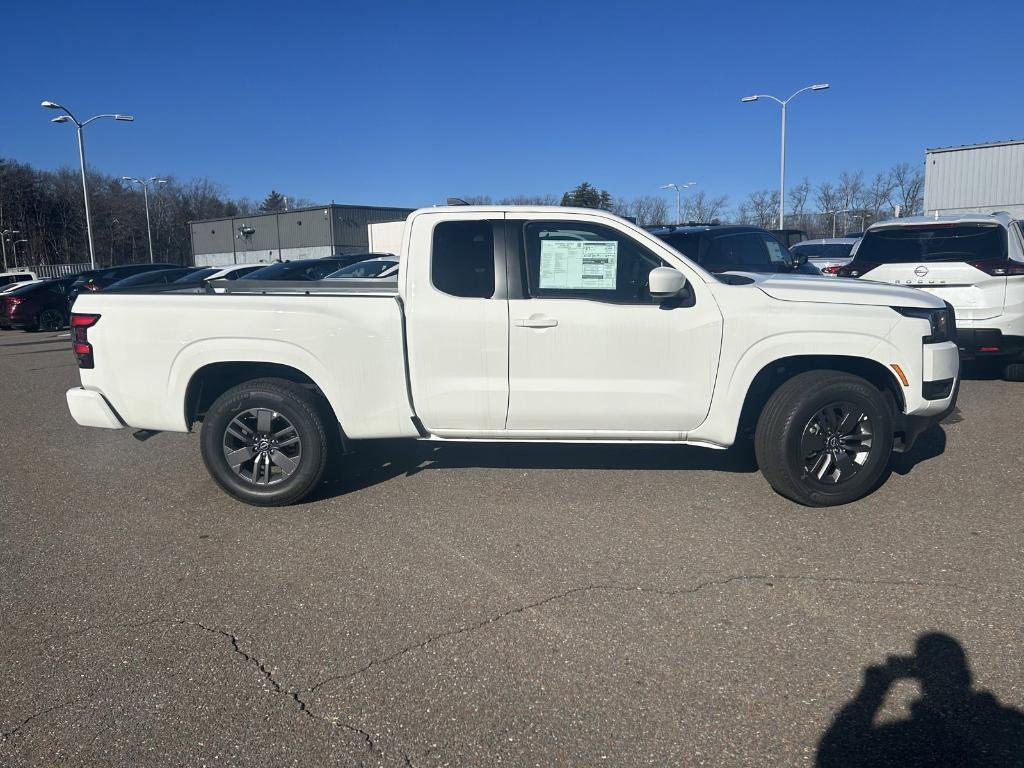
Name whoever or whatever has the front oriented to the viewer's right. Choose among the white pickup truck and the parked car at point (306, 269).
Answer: the white pickup truck

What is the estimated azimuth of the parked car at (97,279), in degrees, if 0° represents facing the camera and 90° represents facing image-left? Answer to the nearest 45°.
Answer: approximately 225°

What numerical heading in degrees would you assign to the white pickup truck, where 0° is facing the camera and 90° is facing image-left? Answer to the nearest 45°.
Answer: approximately 270°

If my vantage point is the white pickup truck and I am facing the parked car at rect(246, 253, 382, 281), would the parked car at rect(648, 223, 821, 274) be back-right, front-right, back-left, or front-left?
front-right

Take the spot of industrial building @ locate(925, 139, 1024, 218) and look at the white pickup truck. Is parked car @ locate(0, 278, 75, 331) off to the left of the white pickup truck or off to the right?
right

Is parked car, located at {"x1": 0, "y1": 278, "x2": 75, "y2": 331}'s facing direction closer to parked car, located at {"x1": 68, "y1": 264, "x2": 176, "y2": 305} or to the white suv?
the parked car

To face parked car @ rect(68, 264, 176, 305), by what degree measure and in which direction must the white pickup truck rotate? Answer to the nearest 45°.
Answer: approximately 135° to its left

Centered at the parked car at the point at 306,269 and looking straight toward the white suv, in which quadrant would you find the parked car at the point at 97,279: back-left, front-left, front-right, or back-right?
back-right

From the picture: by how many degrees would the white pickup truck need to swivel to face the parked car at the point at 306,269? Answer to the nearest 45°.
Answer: approximately 90° to its left

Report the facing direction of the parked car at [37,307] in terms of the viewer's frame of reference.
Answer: facing away from the viewer and to the right of the viewer
